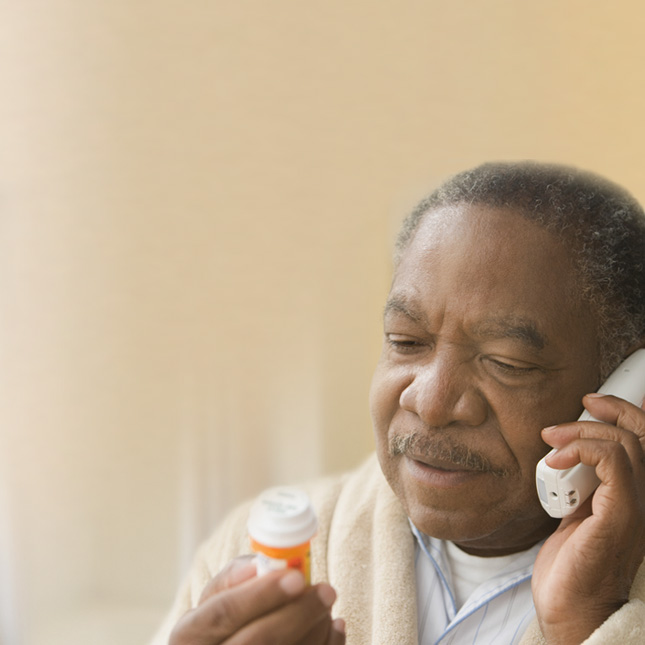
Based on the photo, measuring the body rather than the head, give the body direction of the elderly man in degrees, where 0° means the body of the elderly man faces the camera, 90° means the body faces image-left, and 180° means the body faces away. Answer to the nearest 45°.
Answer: approximately 45°
